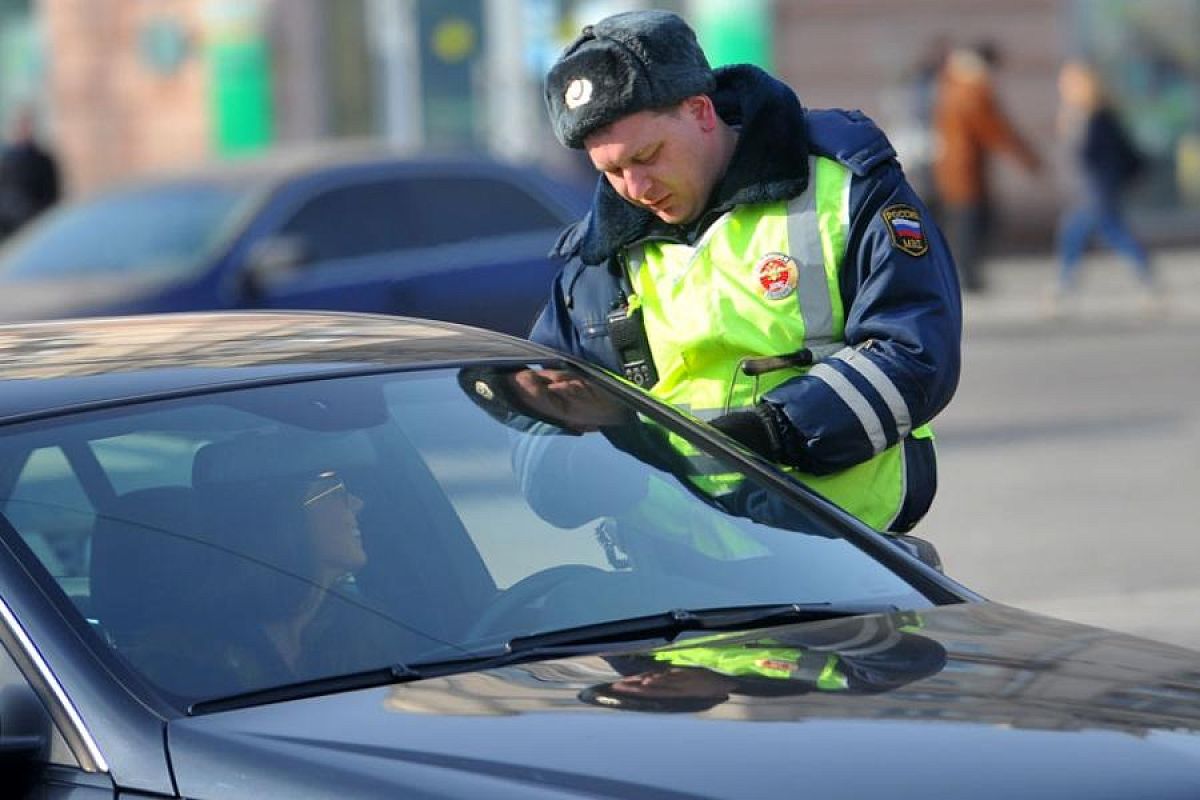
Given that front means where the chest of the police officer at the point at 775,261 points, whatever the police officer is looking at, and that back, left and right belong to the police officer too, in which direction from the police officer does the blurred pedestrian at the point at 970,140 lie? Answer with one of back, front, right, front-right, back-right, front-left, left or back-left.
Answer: back-right

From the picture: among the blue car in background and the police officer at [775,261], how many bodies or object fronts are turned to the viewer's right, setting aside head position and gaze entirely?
0

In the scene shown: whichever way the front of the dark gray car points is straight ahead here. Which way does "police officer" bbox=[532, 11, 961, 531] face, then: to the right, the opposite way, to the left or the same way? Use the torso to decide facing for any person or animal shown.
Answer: to the right

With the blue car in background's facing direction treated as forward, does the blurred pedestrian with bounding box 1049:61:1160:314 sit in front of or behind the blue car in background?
behind

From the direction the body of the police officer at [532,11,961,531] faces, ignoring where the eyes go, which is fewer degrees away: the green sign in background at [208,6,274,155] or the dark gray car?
the dark gray car

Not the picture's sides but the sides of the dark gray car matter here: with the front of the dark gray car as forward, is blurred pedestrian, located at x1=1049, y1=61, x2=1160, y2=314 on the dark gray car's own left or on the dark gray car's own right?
on the dark gray car's own left

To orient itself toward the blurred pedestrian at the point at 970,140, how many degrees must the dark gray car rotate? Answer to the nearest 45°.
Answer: approximately 135° to its left

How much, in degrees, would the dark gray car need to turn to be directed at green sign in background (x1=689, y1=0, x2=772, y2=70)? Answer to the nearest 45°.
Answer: approximately 135° to its left

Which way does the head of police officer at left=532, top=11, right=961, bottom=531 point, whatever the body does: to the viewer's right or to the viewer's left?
to the viewer's left

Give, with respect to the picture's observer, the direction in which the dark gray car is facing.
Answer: facing the viewer and to the right of the viewer

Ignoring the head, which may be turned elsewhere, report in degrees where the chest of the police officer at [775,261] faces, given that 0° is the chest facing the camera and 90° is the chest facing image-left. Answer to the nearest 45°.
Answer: approximately 45°

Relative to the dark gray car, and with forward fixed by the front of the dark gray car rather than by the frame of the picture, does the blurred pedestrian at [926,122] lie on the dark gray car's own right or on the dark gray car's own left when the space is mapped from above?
on the dark gray car's own left

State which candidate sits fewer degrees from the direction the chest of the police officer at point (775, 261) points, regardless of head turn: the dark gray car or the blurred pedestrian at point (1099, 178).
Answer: the dark gray car
